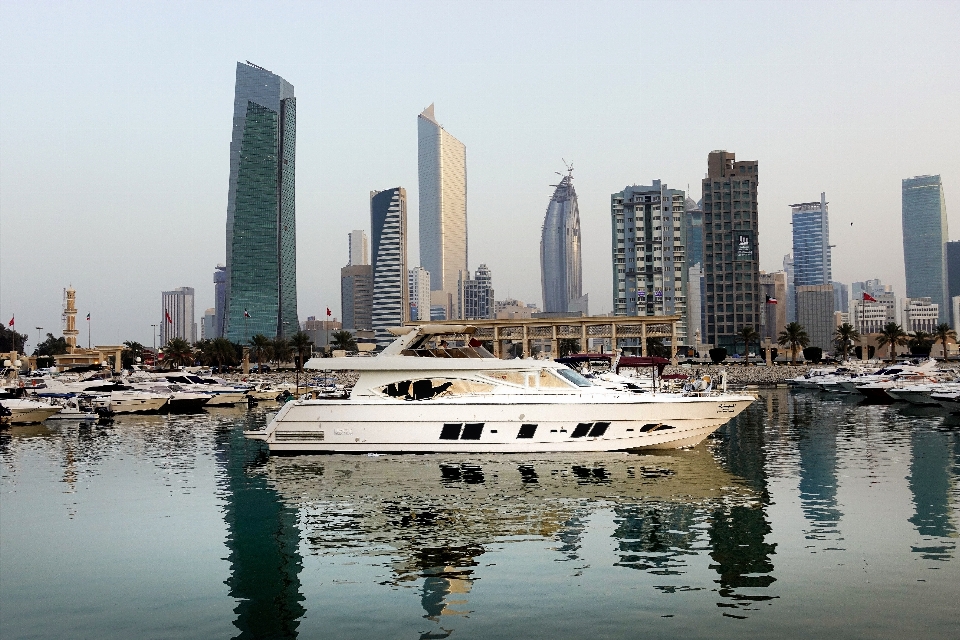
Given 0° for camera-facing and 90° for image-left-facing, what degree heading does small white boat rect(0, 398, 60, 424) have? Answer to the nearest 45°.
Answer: approximately 270°

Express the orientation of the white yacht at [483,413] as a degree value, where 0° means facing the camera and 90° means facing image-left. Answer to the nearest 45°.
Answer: approximately 270°

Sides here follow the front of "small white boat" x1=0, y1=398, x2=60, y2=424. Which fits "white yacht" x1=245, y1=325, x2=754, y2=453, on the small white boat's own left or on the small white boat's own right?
on the small white boat's own right

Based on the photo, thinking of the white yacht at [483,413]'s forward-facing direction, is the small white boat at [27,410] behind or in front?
behind

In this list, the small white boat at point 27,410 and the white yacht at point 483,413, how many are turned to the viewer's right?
2
